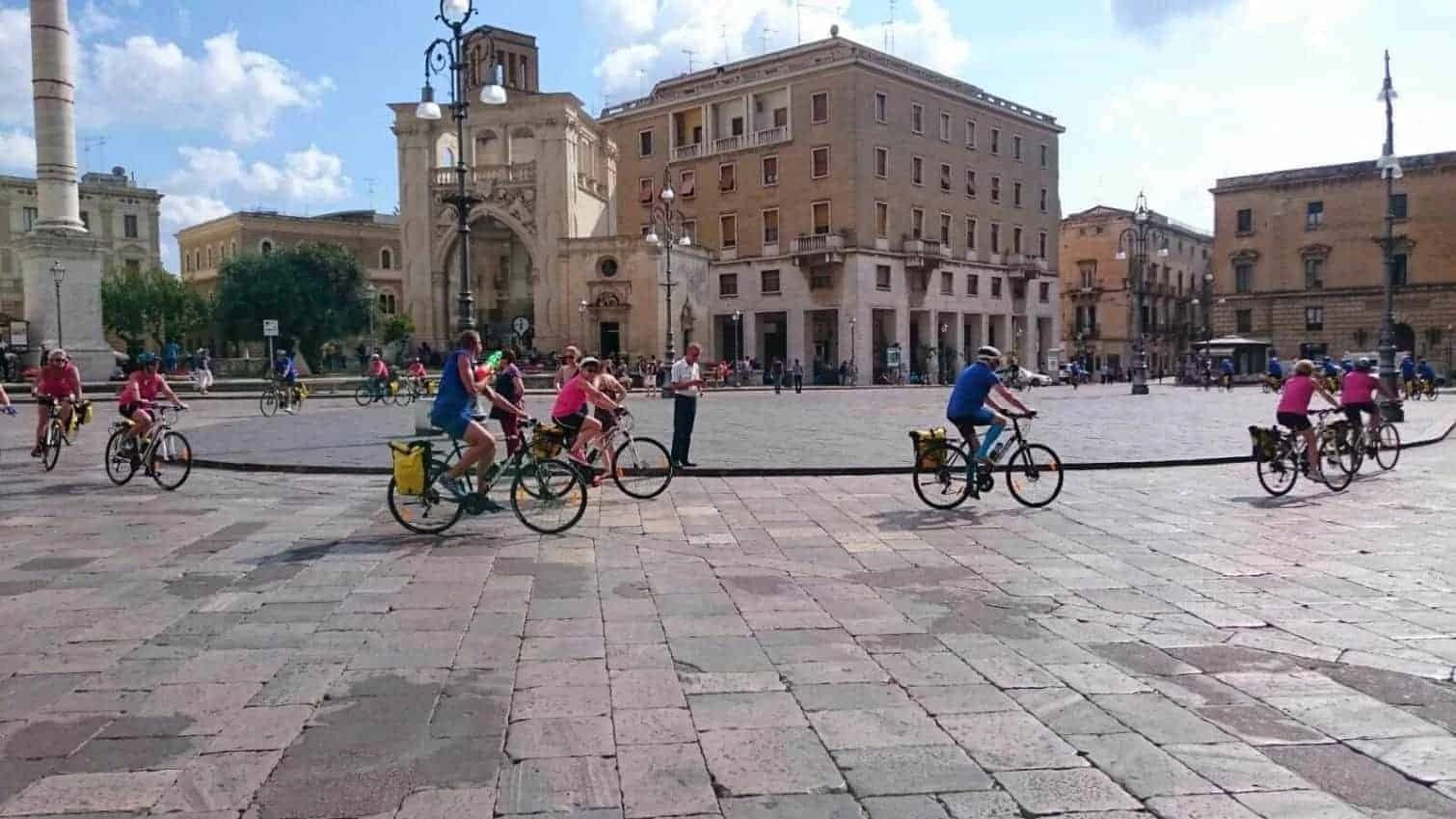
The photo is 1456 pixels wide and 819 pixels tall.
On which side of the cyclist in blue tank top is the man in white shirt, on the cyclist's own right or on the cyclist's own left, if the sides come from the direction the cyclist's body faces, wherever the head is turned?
on the cyclist's own left

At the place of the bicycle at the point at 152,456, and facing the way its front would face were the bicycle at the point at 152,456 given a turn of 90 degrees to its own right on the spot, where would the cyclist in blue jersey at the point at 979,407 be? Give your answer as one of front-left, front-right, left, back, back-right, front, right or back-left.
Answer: left

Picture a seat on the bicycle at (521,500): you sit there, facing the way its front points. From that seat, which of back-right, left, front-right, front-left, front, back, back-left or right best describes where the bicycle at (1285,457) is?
front

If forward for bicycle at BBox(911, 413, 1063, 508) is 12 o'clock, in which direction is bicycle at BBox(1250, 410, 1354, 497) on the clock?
bicycle at BBox(1250, 410, 1354, 497) is roughly at 11 o'clock from bicycle at BBox(911, 413, 1063, 508).

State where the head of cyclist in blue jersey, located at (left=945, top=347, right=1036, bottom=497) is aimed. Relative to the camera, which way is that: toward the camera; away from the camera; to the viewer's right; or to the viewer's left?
to the viewer's right

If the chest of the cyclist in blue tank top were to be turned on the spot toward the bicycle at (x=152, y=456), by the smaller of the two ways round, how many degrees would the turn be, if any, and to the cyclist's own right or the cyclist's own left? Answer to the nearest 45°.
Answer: approximately 135° to the cyclist's own left

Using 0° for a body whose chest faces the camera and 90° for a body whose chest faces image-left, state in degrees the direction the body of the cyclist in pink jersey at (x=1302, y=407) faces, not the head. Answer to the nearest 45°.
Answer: approximately 225°

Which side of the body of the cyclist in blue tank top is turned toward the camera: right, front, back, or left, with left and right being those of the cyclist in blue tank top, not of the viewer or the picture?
right

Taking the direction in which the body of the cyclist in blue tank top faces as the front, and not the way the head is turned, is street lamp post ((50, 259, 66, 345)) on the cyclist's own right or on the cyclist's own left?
on the cyclist's own left

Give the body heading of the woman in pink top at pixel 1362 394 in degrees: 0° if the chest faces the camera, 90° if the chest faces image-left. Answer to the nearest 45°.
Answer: approximately 225°

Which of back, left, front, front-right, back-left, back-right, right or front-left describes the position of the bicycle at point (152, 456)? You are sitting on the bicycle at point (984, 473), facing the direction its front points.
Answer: back

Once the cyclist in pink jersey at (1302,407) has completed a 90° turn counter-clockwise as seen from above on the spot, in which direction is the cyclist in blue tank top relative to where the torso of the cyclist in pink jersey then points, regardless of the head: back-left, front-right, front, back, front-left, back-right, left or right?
left

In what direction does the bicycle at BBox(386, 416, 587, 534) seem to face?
to the viewer's right

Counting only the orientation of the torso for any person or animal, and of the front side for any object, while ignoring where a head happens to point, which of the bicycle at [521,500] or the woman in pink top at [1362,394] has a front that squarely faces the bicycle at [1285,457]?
the bicycle at [521,500]

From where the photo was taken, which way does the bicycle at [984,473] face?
to the viewer's right

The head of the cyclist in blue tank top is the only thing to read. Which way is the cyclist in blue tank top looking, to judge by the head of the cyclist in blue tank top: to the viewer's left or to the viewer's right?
to the viewer's right
